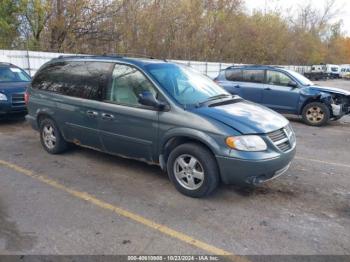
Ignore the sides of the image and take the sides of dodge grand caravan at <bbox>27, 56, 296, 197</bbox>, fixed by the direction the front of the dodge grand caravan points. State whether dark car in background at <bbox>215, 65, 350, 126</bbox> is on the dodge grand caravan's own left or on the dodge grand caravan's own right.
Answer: on the dodge grand caravan's own left

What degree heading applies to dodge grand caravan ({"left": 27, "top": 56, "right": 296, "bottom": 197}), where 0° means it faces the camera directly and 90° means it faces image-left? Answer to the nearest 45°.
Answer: approximately 315°

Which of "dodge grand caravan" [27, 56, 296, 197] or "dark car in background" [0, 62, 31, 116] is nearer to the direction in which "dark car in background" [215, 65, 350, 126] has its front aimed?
the dodge grand caravan

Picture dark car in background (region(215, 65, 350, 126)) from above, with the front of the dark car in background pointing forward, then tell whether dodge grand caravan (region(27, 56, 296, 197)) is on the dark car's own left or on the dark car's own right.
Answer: on the dark car's own right

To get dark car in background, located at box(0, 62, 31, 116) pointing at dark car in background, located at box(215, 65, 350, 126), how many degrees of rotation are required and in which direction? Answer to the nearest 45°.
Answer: approximately 45° to its left

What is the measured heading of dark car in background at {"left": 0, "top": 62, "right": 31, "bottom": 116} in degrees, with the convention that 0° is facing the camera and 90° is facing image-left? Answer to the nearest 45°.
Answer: approximately 315°

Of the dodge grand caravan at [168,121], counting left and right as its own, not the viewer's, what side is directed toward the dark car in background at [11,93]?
back
